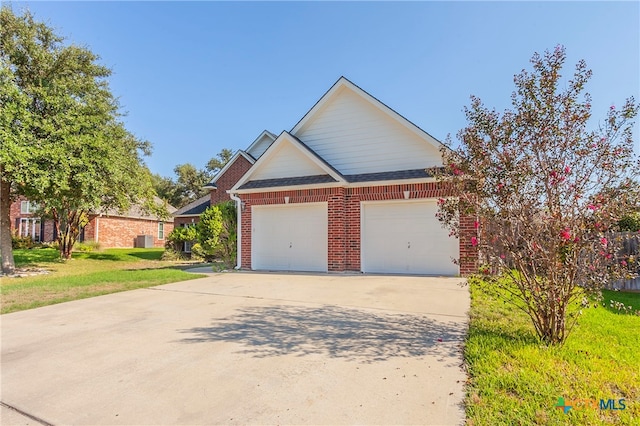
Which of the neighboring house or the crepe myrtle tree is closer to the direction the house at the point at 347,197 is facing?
the crepe myrtle tree

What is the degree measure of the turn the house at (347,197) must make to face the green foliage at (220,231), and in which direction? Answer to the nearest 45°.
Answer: approximately 90° to its right

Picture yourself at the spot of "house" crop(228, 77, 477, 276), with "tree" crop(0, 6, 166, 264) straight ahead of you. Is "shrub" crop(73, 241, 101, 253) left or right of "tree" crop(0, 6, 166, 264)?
right

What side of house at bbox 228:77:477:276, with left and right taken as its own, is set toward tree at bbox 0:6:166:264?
right

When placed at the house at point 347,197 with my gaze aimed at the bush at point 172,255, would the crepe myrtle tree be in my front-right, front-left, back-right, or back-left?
back-left

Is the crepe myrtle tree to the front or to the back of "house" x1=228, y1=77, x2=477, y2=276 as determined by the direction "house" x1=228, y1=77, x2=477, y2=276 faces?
to the front

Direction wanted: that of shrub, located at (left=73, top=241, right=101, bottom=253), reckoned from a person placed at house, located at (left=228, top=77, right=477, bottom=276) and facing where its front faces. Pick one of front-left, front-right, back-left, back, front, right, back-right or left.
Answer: back-right

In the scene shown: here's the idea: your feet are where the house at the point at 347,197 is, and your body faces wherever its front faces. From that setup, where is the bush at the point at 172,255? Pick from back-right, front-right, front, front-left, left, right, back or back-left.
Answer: back-right

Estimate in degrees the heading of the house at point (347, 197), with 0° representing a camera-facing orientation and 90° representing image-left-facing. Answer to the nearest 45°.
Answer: approximately 0°

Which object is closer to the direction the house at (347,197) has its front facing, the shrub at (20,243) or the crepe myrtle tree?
the crepe myrtle tree
